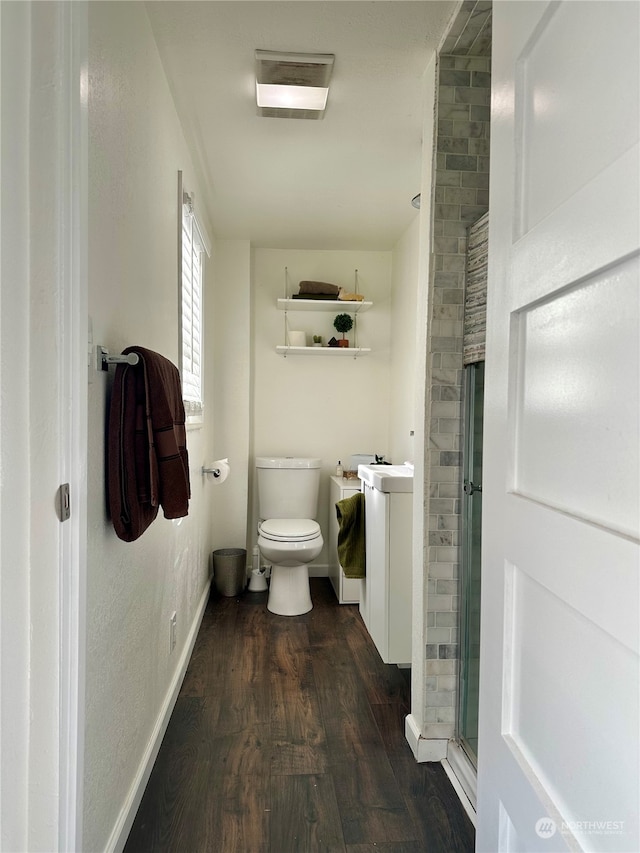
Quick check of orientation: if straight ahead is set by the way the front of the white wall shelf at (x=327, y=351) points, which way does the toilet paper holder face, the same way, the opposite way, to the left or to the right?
to the left

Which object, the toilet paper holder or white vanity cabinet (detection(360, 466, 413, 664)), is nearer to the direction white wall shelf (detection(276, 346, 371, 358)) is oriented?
the white vanity cabinet

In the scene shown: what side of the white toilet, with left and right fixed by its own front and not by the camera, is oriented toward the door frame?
front

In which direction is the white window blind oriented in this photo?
to the viewer's right

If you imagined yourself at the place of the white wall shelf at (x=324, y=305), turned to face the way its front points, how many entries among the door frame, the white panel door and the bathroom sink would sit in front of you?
3

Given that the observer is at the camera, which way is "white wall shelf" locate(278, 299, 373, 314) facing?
facing the viewer

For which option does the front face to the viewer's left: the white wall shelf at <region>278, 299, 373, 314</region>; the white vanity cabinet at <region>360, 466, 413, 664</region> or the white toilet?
the white vanity cabinet

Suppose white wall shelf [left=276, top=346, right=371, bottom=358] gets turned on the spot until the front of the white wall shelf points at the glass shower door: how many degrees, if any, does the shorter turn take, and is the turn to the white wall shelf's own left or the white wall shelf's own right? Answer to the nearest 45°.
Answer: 0° — it already faces it

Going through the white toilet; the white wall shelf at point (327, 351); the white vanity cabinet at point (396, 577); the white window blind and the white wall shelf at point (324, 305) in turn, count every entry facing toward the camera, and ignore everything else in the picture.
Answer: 3

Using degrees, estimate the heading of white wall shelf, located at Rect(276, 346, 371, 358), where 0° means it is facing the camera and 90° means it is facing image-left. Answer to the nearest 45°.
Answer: approximately 0°

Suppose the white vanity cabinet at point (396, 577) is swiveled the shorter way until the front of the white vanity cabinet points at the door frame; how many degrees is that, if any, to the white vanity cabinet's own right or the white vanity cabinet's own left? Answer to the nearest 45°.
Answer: approximately 45° to the white vanity cabinet's own left

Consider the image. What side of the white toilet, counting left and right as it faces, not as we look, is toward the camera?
front

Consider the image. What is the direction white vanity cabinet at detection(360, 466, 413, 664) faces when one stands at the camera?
facing to the left of the viewer

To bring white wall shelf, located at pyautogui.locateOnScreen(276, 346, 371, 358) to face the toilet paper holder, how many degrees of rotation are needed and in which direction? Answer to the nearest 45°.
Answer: approximately 45° to its right
